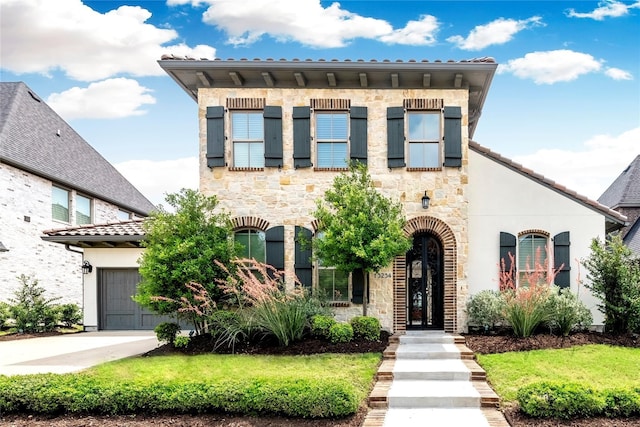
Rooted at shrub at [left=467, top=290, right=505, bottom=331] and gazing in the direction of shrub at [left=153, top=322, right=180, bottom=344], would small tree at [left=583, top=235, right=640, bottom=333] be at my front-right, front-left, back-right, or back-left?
back-left

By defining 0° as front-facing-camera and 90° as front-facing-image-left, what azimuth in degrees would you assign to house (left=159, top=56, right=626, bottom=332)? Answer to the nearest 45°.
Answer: approximately 0°

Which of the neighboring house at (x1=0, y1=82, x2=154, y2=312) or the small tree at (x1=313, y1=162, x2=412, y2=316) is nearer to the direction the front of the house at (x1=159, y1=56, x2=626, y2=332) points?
the small tree

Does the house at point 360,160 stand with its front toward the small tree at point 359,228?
yes

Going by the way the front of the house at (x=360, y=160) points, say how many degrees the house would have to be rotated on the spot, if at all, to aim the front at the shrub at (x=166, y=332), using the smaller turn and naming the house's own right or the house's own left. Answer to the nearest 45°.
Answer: approximately 45° to the house's own right

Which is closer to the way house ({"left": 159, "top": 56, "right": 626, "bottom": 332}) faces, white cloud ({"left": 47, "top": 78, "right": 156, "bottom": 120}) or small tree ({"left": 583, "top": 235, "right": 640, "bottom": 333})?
the small tree

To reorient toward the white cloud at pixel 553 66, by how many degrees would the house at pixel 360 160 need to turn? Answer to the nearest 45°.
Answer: approximately 135° to its left
